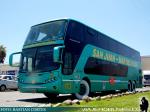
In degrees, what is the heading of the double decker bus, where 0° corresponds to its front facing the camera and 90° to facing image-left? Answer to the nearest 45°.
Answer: approximately 45°
